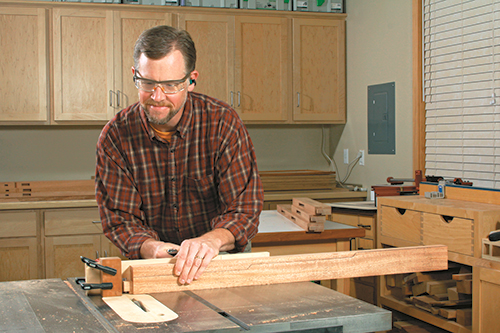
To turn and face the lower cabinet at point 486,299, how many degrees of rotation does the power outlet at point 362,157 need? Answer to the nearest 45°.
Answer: approximately 45° to its left

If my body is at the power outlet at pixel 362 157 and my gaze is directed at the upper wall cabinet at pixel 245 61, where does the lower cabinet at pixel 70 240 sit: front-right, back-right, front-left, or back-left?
front-left

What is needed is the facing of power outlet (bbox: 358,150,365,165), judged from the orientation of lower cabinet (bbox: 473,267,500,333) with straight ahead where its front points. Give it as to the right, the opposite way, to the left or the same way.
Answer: the same way

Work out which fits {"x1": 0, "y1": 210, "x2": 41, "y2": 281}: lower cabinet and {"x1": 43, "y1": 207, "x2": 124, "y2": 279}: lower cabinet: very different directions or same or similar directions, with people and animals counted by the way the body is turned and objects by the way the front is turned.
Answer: same or similar directions

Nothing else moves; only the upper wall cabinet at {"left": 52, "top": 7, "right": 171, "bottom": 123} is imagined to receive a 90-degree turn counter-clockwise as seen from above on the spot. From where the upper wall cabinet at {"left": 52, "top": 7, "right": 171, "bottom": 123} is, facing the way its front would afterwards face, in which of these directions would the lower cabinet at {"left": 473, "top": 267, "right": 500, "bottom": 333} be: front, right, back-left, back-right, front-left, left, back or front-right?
front-right

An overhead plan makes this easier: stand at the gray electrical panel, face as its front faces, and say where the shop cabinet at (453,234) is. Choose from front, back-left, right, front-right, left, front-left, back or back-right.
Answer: front-left

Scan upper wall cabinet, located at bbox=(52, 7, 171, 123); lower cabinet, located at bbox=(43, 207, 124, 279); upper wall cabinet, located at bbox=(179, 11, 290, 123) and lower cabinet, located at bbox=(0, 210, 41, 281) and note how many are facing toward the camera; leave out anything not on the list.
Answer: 4

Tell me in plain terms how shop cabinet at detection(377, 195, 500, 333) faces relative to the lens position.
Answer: facing the viewer and to the left of the viewer

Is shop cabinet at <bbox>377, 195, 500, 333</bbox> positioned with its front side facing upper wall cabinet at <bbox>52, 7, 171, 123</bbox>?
no

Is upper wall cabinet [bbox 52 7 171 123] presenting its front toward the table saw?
yes

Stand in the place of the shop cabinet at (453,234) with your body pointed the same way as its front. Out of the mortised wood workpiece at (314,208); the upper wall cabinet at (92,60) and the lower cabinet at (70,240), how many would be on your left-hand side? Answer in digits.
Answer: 0

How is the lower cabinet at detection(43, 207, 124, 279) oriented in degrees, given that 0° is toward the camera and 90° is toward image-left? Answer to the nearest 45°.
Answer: approximately 0°

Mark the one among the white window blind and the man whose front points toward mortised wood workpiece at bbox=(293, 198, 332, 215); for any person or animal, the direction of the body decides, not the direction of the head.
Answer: the white window blind

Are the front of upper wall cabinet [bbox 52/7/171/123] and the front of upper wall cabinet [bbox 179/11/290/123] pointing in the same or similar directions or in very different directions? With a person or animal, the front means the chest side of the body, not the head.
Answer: same or similar directions

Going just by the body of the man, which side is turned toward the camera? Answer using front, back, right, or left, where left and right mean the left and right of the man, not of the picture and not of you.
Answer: front

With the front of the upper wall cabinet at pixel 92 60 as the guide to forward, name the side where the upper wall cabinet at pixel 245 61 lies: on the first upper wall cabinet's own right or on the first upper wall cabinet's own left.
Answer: on the first upper wall cabinet's own left

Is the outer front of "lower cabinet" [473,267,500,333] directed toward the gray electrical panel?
no

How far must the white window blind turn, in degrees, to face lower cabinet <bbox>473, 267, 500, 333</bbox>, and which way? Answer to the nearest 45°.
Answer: approximately 45° to its left

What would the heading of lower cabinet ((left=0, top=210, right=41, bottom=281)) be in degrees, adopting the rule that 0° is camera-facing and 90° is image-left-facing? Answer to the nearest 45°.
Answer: approximately 0°
